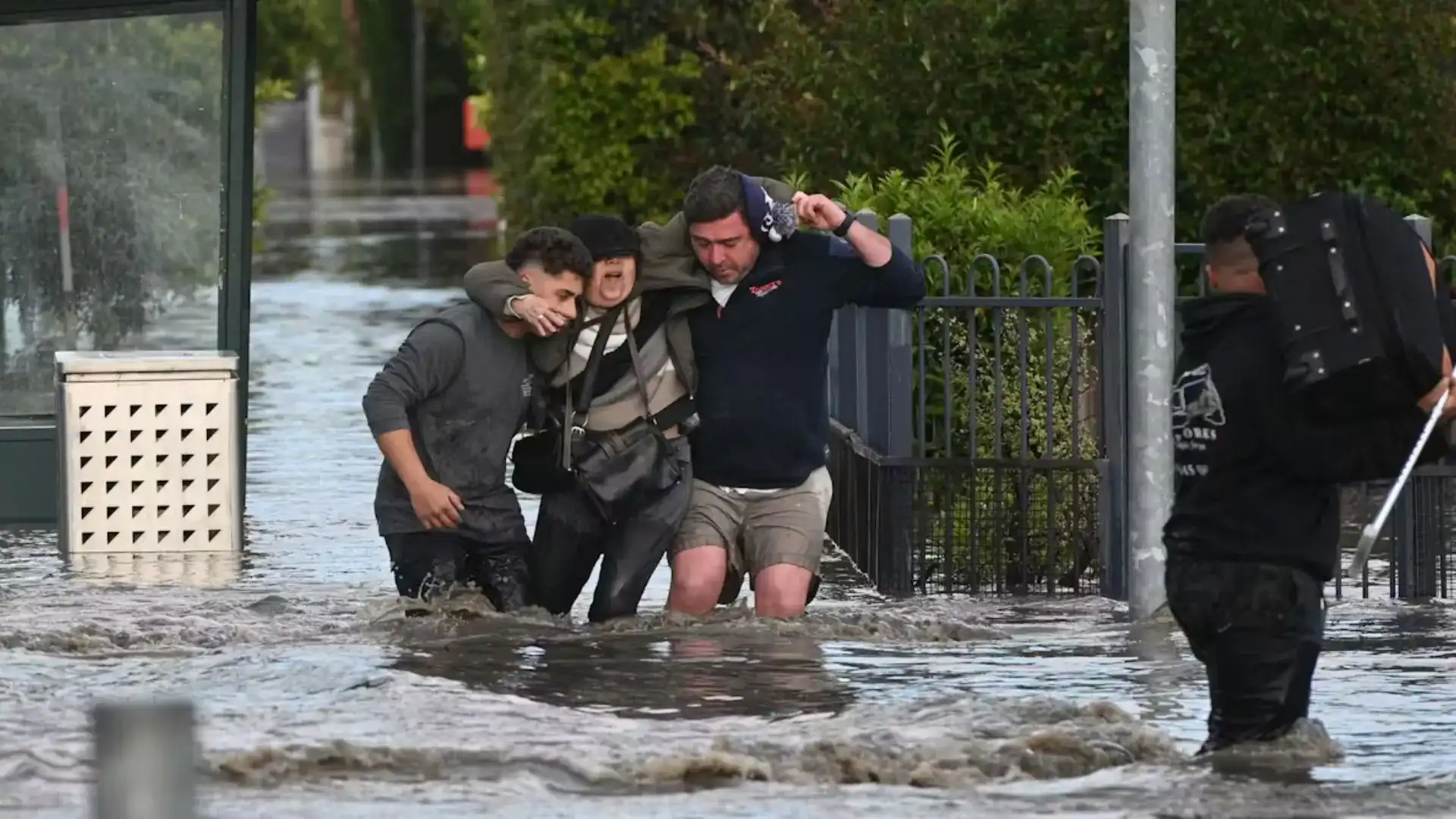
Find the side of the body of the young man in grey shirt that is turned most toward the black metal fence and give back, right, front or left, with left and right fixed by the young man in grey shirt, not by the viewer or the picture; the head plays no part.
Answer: left

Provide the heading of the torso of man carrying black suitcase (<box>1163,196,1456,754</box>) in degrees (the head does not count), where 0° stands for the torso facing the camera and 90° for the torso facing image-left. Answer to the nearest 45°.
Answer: approximately 225°

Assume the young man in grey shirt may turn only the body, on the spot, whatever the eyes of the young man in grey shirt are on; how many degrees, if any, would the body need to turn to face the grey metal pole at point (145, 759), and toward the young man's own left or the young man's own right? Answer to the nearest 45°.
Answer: approximately 45° to the young man's own right

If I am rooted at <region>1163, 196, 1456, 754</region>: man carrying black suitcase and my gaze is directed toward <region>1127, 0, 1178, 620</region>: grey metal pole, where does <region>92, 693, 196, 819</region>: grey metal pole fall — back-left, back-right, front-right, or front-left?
back-left

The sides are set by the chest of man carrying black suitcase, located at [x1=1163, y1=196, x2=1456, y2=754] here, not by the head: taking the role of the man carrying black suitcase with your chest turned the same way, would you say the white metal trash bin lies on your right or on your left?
on your left

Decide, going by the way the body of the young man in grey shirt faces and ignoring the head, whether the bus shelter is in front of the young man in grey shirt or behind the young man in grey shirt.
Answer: behind

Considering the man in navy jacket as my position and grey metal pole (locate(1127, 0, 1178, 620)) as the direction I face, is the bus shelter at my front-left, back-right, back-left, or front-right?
back-left

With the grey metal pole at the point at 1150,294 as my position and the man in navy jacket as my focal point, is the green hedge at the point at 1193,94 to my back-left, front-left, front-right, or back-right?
back-right
